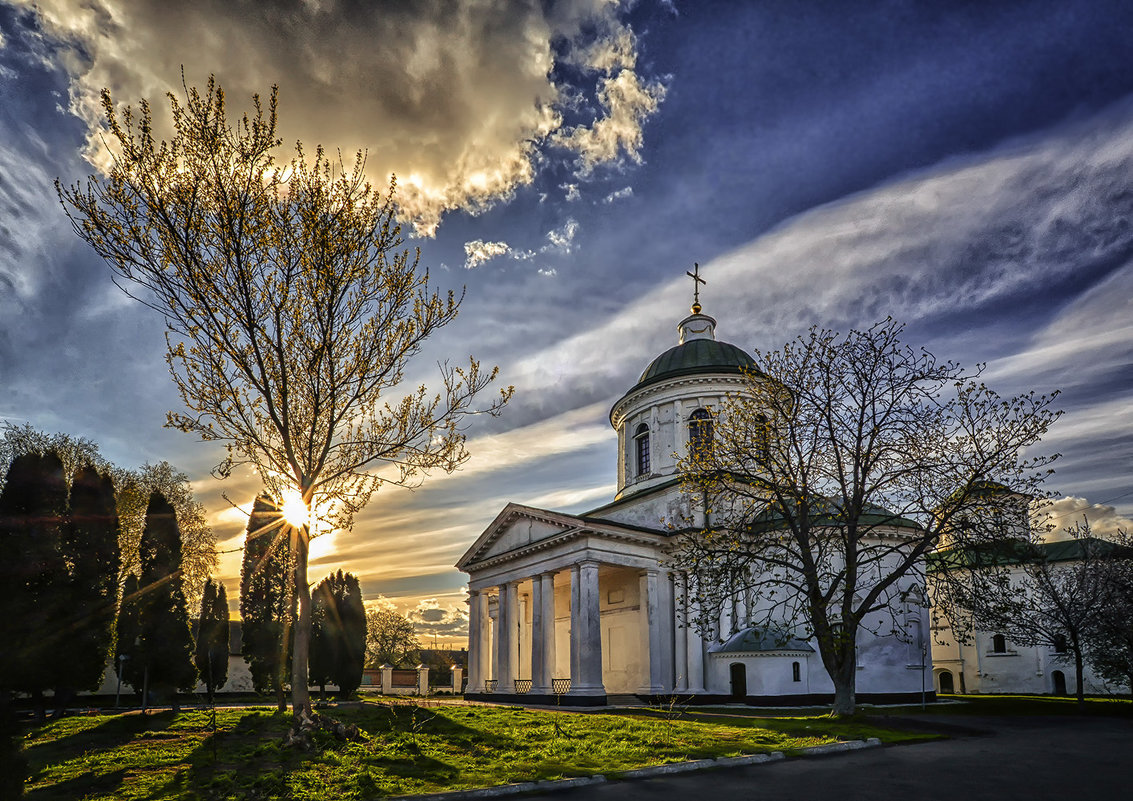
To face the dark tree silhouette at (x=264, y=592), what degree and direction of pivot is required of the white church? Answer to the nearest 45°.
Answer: approximately 45° to its right

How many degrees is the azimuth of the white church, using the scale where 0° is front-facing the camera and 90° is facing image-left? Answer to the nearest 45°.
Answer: approximately 45°

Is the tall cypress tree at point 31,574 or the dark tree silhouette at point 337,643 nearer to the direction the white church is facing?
the tall cypress tree

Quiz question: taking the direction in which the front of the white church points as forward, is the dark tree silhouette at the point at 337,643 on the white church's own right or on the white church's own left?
on the white church's own right

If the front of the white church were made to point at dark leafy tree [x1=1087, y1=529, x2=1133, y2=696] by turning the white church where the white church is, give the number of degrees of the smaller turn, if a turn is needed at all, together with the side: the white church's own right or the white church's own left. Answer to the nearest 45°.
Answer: approximately 135° to the white church's own left

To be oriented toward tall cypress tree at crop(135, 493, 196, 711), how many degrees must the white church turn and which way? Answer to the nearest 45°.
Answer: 0° — it already faces it

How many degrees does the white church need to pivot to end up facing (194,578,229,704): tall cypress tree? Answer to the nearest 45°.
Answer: approximately 45° to its right

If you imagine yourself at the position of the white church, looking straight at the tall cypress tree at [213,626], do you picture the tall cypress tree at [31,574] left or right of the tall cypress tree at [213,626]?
left
